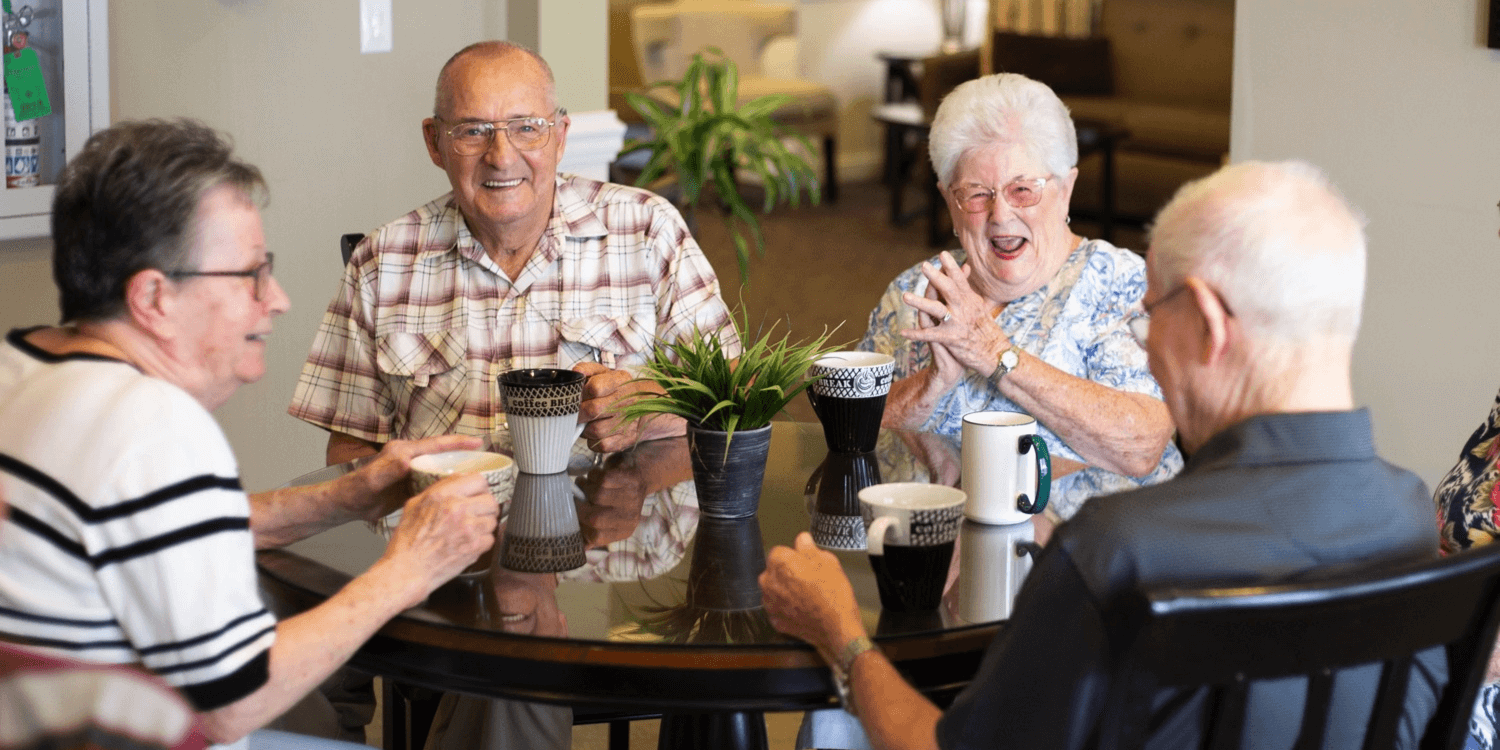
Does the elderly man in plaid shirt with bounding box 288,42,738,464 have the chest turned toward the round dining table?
yes

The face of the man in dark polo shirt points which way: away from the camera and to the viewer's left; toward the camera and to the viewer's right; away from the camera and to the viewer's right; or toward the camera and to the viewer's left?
away from the camera and to the viewer's left

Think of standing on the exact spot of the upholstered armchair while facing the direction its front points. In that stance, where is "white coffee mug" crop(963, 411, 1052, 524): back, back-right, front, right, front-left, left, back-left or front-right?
front-right

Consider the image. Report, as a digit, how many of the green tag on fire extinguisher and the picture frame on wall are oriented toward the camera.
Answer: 2

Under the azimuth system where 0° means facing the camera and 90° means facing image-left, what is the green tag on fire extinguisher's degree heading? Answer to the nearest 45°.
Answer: approximately 0°

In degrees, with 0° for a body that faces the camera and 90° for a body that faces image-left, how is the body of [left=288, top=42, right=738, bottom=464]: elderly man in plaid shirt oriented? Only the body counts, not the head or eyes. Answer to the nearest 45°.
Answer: approximately 0°

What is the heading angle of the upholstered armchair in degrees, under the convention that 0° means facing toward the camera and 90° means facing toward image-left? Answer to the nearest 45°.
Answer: approximately 315°

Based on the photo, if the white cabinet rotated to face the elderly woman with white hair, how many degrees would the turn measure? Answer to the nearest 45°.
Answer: approximately 45° to its left

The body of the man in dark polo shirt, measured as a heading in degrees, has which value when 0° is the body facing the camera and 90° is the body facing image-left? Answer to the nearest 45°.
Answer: approximately 135°
